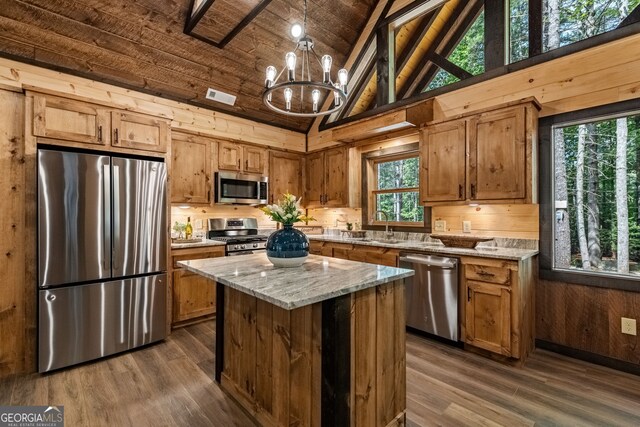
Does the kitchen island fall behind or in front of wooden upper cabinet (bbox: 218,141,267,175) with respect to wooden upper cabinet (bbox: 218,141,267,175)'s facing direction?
in front

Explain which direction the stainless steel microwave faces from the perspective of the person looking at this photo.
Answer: facing the viewer and to the right of the viewer

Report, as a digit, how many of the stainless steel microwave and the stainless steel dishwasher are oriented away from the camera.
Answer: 0

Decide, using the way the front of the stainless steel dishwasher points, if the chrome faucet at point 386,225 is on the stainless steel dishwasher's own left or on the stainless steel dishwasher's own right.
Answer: on the stainless steel dishwasher's own right

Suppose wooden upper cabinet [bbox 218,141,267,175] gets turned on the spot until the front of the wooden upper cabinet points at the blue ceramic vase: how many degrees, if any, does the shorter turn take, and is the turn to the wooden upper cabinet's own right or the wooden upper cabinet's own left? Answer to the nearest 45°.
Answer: approximately 45° to the wooden upper cabinet's own right

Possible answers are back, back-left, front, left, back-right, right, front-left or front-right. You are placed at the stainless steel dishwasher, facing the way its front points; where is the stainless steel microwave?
front-right

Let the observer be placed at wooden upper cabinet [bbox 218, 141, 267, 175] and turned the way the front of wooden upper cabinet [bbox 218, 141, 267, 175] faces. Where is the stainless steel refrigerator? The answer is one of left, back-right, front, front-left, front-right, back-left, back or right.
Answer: right

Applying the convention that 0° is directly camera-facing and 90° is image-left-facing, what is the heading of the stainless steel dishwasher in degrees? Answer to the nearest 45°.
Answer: approximately 45°

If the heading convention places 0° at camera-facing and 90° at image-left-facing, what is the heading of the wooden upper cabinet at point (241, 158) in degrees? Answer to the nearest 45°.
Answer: approximately 315°
